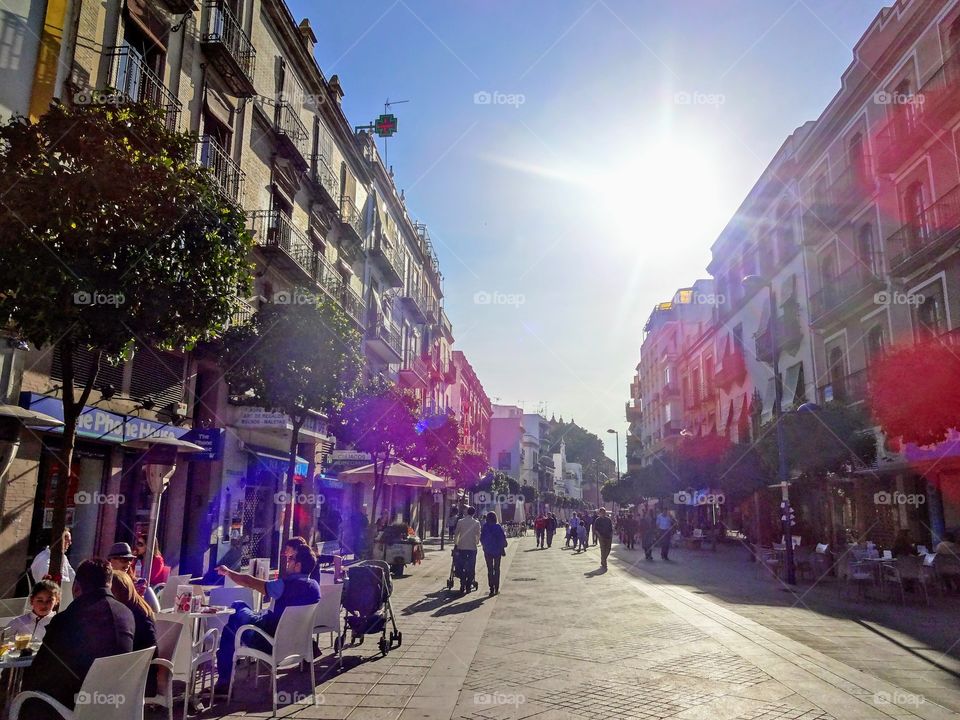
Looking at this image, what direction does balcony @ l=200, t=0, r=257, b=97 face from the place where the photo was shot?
facing the viewer and to the right of the viewer

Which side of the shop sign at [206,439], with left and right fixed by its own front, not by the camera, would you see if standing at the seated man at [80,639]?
front

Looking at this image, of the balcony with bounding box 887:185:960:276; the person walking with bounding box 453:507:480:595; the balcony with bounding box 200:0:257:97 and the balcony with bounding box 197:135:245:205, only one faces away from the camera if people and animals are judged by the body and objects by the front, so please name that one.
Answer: the person walking

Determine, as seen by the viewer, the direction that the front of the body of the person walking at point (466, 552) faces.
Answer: away from the camera

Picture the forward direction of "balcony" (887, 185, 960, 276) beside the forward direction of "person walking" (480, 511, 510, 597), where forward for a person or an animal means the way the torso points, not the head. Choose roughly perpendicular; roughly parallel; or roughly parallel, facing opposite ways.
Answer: roughly perpendicular

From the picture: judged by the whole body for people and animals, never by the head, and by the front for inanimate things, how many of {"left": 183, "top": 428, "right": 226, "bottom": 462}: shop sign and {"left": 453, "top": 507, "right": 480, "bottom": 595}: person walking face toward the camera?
1

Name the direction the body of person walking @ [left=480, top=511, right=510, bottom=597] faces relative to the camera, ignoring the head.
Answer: away from the camera

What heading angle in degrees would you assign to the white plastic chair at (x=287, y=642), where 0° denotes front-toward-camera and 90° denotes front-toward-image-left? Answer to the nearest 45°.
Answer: approximately 135°

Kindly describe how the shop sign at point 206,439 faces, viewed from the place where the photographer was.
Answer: facing the viewer

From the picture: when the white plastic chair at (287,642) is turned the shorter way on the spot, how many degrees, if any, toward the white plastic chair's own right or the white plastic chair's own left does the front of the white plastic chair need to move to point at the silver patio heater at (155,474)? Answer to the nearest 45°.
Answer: approximately 45° to the white plastic chair's own right

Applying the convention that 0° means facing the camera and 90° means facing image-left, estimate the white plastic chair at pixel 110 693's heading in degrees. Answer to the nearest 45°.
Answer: approximately 135°

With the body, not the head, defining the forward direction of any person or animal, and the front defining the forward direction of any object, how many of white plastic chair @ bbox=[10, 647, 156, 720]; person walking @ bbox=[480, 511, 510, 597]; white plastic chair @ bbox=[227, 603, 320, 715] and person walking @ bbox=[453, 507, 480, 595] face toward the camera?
0
